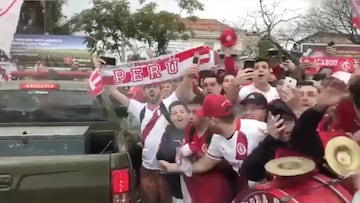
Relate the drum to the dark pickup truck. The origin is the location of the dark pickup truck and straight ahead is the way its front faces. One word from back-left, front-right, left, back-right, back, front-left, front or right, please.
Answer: back-right

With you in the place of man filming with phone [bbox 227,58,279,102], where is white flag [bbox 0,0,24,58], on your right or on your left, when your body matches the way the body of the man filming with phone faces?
on your right

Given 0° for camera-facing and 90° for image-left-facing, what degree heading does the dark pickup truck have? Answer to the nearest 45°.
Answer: approximately 180°

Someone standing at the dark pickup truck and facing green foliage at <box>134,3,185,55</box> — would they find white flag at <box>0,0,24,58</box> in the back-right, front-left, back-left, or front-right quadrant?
front-left

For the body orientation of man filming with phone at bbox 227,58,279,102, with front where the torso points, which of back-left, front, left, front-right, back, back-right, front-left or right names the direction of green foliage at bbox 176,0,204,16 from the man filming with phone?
back-right

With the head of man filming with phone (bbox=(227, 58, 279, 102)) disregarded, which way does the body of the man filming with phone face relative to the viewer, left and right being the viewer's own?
facing the viewer and to the left of the viewer

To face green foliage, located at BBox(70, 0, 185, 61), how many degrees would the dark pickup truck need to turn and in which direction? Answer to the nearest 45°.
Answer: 0° — it already faces it

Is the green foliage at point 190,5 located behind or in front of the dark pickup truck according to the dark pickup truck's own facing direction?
in front

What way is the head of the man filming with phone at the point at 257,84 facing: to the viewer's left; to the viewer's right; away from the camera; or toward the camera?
toward the camera
